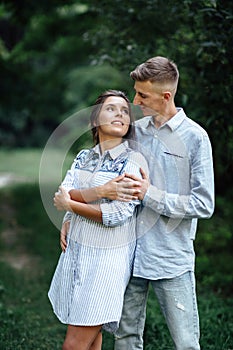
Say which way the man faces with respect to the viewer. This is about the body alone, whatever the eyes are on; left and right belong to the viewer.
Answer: facing the viewer and to the left of the viewer

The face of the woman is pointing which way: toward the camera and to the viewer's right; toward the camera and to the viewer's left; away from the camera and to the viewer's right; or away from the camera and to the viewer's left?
toward the camera and to the viewer's right

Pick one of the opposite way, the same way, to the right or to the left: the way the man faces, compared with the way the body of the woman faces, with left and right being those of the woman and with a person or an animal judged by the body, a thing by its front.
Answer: the same way

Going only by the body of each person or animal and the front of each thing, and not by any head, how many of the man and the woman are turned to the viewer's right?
0

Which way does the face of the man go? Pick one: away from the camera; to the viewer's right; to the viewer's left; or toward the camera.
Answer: to the viewer's left
